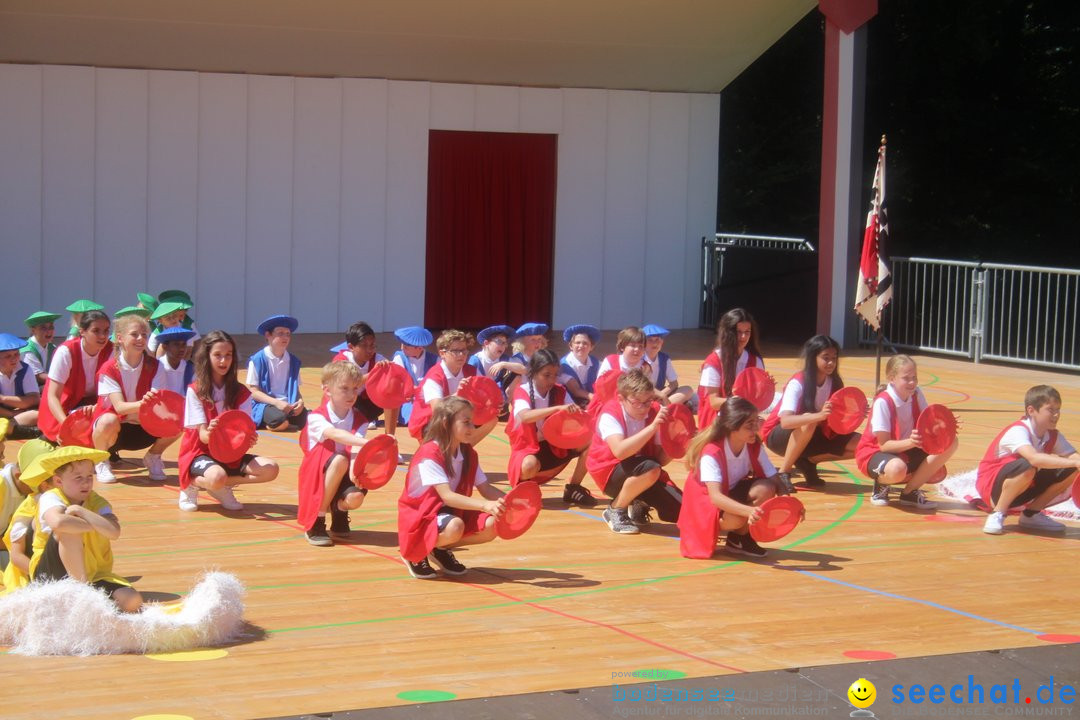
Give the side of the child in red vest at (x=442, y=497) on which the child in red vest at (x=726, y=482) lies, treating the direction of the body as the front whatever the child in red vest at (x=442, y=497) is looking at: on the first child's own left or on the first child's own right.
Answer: on the first child's own left

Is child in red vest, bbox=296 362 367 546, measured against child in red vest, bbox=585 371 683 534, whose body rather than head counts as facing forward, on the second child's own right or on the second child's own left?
on the second child's own right

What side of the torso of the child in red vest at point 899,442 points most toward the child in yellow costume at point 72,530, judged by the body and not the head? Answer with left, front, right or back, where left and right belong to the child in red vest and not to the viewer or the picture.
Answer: right

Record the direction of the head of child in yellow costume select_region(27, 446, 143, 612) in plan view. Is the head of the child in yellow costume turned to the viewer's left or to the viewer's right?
to the viewer's right

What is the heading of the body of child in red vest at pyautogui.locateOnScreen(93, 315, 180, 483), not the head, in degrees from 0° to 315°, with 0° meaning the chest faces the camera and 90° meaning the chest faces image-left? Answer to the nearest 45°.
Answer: approximately 315°

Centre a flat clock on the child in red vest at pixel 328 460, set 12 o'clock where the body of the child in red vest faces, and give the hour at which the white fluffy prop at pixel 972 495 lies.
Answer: The white fluffy prop is roughly at 10 o'clock from the child in red vest.

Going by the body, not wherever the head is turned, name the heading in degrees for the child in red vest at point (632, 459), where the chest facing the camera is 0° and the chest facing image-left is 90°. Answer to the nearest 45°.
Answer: approximately 315°

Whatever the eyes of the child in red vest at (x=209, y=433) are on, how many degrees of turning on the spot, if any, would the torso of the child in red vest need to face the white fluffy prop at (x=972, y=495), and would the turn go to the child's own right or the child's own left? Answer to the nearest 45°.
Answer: approximately 45° to the child's own left

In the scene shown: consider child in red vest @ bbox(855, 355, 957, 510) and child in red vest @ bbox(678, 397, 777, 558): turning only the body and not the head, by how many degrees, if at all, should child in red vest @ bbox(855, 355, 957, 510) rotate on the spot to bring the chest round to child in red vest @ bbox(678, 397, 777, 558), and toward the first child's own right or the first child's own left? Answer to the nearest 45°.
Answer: approximately 90° to the first child's own right
